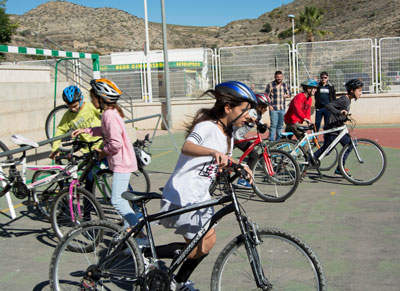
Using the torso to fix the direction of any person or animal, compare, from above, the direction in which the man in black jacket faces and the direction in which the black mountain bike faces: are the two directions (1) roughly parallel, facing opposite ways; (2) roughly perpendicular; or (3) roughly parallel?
roughly perpendicular

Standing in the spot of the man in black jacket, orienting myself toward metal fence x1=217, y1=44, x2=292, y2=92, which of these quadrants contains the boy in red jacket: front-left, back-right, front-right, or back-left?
back-left

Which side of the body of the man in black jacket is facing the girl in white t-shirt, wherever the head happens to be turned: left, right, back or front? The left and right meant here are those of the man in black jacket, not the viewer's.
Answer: front

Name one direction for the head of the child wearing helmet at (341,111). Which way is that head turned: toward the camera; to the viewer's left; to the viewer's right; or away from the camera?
to the viewer's right

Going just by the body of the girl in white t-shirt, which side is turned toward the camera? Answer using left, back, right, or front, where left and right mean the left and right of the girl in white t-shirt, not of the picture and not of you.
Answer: right

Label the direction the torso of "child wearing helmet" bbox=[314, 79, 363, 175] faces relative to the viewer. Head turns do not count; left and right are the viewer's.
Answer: facing to the right of the viewer

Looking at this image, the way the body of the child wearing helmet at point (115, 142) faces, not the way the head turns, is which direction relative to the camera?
to the viewer's left

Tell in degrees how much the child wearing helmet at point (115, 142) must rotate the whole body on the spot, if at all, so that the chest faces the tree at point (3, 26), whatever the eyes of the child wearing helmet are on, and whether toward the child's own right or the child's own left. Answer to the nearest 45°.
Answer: approximately 90° to the child's own right

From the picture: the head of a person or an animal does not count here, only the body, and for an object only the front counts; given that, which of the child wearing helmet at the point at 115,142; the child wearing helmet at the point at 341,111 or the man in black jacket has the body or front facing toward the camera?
the man in black jacket

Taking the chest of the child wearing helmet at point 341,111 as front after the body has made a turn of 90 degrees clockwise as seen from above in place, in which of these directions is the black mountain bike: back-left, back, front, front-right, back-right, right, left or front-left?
front

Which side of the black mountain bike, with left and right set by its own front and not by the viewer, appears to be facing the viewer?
right

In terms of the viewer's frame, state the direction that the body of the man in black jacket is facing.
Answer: toward the camera

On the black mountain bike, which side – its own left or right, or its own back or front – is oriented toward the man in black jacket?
left
